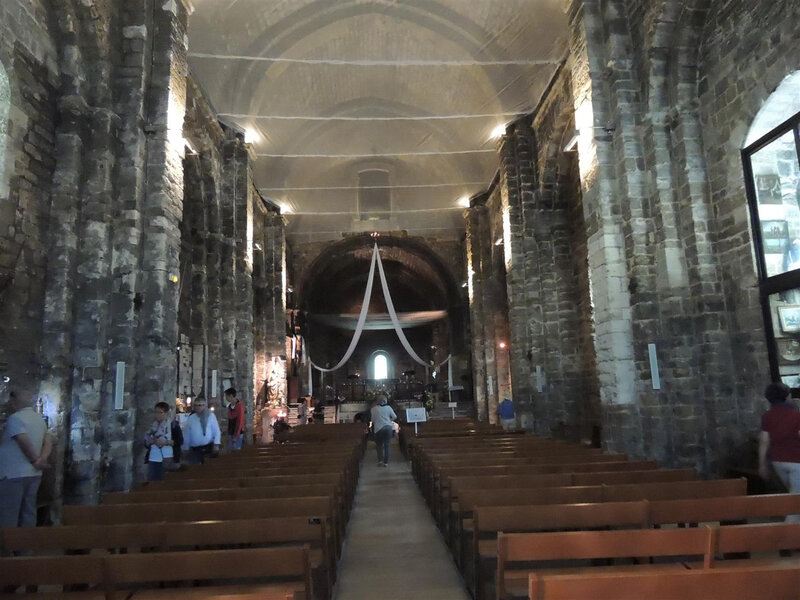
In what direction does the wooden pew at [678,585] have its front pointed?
away from the camera

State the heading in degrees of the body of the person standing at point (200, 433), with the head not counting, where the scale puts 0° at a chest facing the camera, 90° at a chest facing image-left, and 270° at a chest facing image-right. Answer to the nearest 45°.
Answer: approximately 0°

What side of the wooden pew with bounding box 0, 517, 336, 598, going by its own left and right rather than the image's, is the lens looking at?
back

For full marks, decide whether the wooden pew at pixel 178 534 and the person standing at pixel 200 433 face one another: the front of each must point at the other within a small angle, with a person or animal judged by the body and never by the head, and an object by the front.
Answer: yes

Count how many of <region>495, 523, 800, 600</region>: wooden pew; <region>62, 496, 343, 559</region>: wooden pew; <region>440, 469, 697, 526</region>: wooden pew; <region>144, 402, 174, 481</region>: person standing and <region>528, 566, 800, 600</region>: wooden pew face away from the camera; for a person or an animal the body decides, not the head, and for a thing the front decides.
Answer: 4

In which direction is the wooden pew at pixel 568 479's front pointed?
away from the camera

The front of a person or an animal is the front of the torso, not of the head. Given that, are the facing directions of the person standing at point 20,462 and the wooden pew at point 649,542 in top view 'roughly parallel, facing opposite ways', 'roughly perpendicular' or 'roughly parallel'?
roughly perpendicular

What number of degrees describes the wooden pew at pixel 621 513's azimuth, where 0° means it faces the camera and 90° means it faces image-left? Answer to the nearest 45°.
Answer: approximately 180°

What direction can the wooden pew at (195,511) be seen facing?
away from the camera

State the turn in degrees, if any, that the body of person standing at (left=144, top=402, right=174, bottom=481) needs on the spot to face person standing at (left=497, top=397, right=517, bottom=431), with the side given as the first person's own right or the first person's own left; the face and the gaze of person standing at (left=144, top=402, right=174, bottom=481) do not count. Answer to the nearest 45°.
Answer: approximately 90° to the first person's own left

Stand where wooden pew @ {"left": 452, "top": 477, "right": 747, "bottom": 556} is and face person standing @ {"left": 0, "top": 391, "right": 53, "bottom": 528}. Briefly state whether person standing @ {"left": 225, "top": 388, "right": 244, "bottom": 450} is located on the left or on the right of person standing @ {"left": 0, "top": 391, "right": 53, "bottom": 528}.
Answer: right

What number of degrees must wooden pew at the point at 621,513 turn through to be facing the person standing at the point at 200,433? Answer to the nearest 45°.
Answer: approximately 45° to its left
